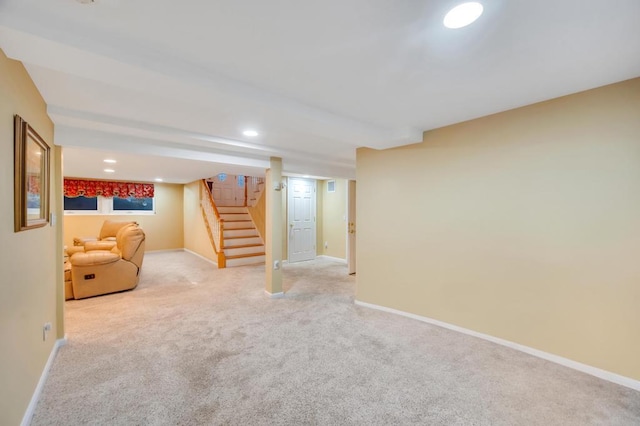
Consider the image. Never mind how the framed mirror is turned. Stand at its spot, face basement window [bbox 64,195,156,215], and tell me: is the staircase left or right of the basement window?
right

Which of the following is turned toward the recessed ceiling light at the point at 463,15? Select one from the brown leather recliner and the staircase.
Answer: the staircase

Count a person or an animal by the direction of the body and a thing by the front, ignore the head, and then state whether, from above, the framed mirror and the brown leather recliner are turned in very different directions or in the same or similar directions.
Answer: very different directions

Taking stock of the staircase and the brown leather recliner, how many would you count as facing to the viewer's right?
0

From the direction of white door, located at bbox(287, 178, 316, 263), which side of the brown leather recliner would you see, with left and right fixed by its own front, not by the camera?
back

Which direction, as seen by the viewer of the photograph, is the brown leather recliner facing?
facing to the left of the viewer

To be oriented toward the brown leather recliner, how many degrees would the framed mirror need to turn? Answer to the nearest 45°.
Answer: approximately 90° to its left

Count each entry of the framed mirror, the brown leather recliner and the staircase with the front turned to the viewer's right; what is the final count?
1

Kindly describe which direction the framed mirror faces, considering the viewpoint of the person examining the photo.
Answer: facing to the right of the viewer
